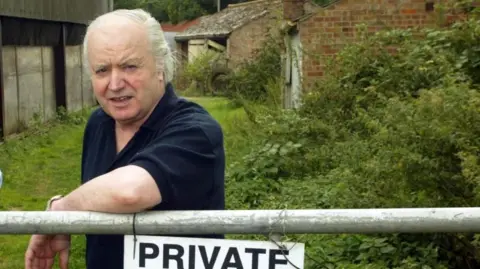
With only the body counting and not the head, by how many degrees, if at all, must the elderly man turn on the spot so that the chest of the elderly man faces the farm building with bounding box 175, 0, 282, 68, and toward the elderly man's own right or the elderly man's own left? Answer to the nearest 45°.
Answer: approximately 135° to the elderly man's own right

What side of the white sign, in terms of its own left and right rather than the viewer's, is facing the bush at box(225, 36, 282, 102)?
back

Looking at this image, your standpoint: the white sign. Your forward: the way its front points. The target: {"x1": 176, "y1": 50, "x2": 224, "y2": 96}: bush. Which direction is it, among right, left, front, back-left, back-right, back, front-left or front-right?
back

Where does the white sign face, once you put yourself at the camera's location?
facing the viewer

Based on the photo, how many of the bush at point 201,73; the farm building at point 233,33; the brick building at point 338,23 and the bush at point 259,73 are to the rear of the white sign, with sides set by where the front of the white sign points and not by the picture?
4

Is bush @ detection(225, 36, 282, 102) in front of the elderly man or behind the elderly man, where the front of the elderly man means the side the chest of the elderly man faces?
behind

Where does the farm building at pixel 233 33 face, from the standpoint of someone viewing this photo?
facing the viewer and to the left of the viewer

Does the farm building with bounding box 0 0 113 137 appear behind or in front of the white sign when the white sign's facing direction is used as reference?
behind

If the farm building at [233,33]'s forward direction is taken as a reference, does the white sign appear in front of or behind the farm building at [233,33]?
in front

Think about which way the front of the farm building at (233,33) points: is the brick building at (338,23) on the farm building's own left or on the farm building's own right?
on the farm building's own left

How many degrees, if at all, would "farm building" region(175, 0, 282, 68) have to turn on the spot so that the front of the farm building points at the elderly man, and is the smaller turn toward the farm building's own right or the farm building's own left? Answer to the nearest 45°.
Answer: approximately 45° to the farm building's own left
